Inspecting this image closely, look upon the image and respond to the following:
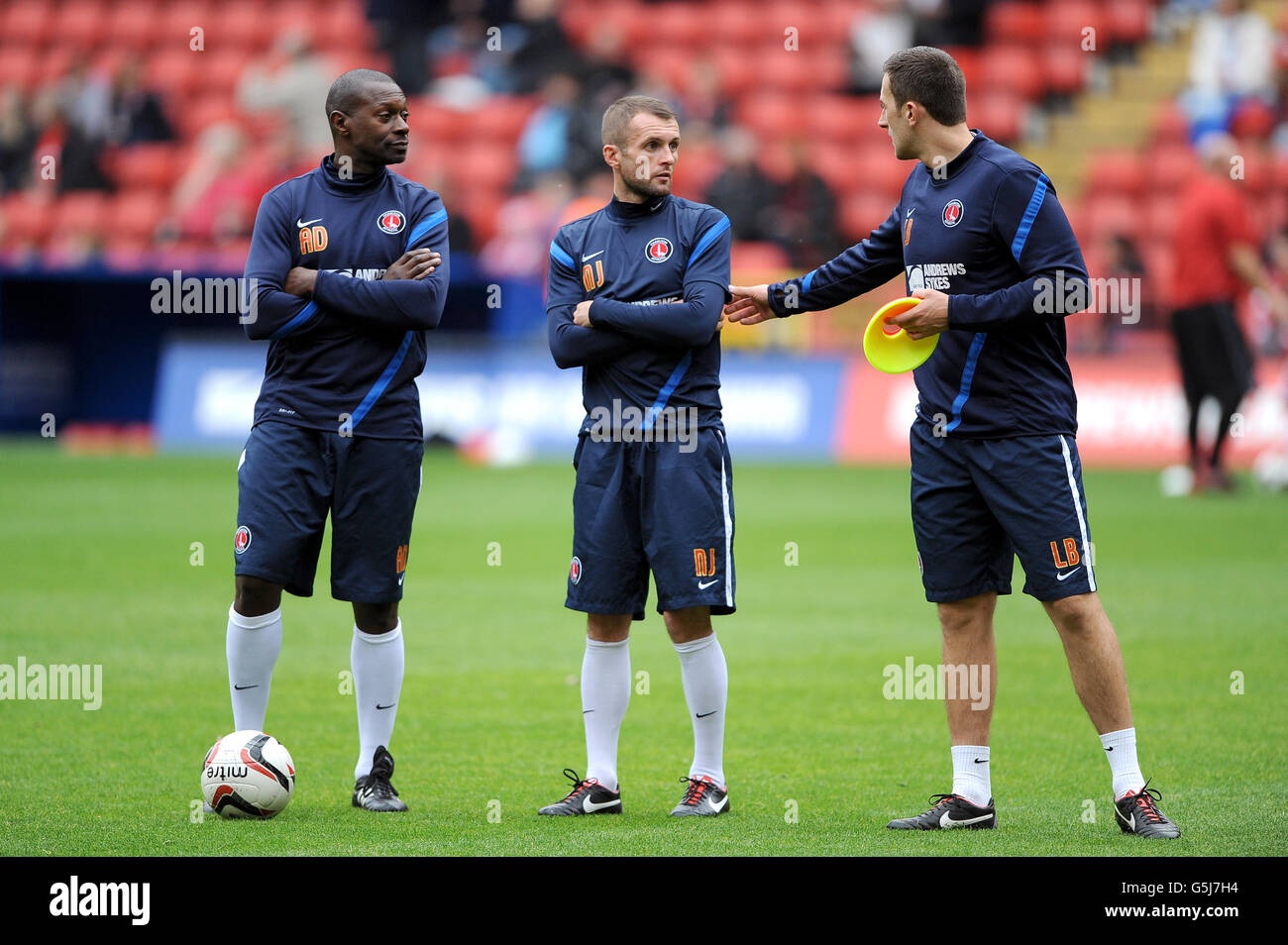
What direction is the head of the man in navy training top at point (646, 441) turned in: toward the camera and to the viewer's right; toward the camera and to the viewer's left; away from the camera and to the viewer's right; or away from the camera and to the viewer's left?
toward the camera and to the viewer's right

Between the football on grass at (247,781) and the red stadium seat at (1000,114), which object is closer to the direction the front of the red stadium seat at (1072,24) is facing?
the football on grass

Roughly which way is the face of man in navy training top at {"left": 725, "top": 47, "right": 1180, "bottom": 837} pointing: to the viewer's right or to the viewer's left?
to the viewer's left

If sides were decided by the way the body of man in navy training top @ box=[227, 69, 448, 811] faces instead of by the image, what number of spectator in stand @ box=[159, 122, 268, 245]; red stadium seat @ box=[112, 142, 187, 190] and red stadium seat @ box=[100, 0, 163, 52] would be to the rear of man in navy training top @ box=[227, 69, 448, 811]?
3

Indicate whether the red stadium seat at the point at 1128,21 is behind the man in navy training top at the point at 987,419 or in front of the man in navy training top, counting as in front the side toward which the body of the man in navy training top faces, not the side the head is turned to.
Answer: behind

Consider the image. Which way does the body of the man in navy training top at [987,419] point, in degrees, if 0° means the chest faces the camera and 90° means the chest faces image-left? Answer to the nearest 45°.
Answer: approximately 45°

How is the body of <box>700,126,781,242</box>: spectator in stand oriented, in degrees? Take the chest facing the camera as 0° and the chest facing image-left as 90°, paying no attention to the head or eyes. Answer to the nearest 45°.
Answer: approximately 0°

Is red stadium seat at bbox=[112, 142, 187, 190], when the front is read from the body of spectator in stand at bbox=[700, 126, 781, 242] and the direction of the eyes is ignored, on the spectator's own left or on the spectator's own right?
on the spectator's own right

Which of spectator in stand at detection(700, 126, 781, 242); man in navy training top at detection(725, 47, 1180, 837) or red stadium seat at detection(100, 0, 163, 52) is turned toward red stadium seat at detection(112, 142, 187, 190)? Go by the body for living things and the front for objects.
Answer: red stadium seat at detection(100, 0, 163, 52)

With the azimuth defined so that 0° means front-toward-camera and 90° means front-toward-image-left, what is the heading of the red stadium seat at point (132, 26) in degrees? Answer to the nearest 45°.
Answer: approximately 0°

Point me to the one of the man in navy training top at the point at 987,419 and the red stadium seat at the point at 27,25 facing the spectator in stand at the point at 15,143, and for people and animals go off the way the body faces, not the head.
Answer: the red stadium seat

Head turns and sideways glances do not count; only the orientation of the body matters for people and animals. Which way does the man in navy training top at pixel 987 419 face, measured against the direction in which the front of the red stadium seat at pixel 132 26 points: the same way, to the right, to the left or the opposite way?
to the right

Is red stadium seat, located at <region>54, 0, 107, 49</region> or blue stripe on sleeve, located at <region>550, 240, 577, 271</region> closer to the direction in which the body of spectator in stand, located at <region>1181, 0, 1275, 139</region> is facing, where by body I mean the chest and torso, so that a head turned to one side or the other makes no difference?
the blue stripe on sleeve

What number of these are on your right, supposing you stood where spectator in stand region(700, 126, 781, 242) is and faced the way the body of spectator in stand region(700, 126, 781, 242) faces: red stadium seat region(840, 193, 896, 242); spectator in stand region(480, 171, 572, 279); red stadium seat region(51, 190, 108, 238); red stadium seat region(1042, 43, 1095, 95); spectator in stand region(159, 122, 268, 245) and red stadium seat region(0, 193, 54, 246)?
4

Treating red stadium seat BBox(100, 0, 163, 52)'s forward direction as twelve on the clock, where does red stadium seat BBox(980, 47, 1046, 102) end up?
red stadium seat BBox(980, 47, 1046, 102) is roughly at 10 o'clock from red stadium seat BBox(100, 0, 163, 52).
